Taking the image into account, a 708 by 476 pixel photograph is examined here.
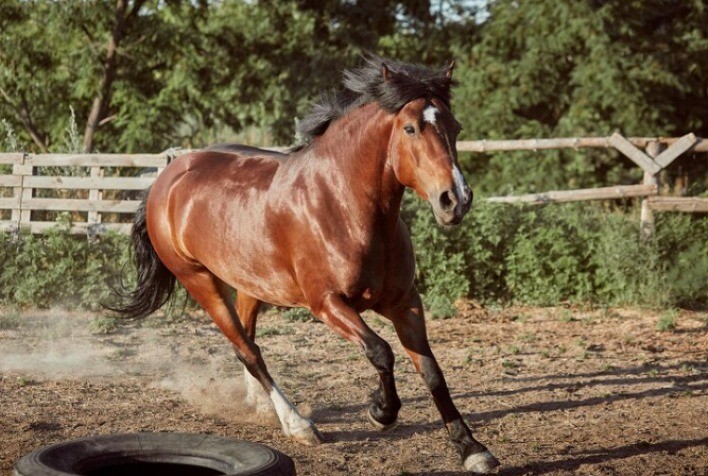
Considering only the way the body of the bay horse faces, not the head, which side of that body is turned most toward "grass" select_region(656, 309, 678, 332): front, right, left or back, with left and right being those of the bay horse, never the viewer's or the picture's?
left

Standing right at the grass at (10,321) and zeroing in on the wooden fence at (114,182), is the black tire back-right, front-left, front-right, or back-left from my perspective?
back-right

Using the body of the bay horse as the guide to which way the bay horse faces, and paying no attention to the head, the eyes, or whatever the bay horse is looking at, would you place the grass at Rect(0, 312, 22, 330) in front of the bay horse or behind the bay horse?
behind

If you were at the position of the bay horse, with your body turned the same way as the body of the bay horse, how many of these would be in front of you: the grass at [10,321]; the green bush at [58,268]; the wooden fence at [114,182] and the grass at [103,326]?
0

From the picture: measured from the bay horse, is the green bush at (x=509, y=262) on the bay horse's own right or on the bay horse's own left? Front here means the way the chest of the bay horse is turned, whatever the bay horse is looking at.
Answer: on the bay horse's own left

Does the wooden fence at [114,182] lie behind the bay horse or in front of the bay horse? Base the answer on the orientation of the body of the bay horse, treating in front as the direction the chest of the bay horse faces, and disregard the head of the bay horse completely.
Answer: behind

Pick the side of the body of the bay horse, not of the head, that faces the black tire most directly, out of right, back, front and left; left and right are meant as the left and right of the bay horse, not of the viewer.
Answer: right

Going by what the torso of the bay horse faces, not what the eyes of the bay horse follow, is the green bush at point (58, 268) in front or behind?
behind

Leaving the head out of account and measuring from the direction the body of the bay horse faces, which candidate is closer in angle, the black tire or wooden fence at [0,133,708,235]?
the black tire

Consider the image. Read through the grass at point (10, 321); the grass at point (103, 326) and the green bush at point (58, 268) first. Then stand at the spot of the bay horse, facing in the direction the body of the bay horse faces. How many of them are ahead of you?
0
